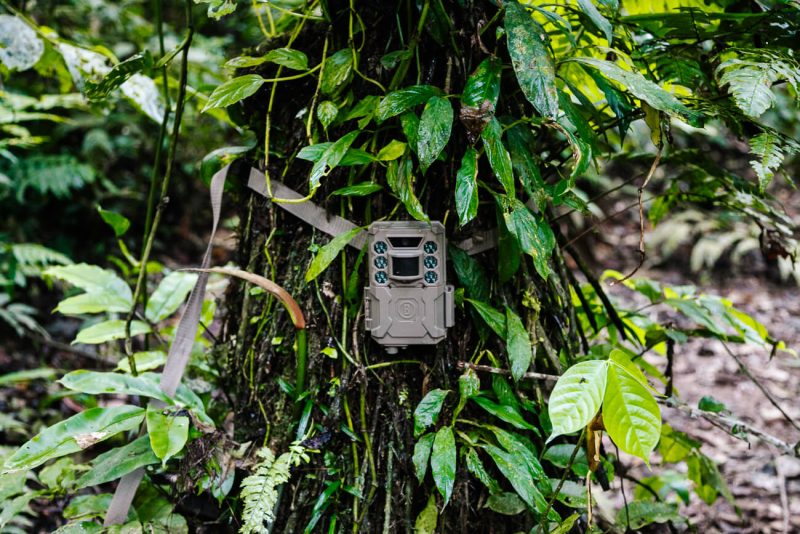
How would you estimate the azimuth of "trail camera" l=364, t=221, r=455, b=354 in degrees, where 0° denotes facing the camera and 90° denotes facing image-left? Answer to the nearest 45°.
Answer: approximately 0°

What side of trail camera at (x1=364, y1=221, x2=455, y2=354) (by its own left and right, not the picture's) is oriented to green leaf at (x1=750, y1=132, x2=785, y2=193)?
left

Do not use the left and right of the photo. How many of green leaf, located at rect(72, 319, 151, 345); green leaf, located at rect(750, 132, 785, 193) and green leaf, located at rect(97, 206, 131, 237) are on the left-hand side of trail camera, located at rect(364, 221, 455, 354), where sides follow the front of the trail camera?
1

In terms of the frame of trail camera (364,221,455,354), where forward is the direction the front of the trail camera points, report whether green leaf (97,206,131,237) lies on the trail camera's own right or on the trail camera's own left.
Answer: on the trail camera's own right
